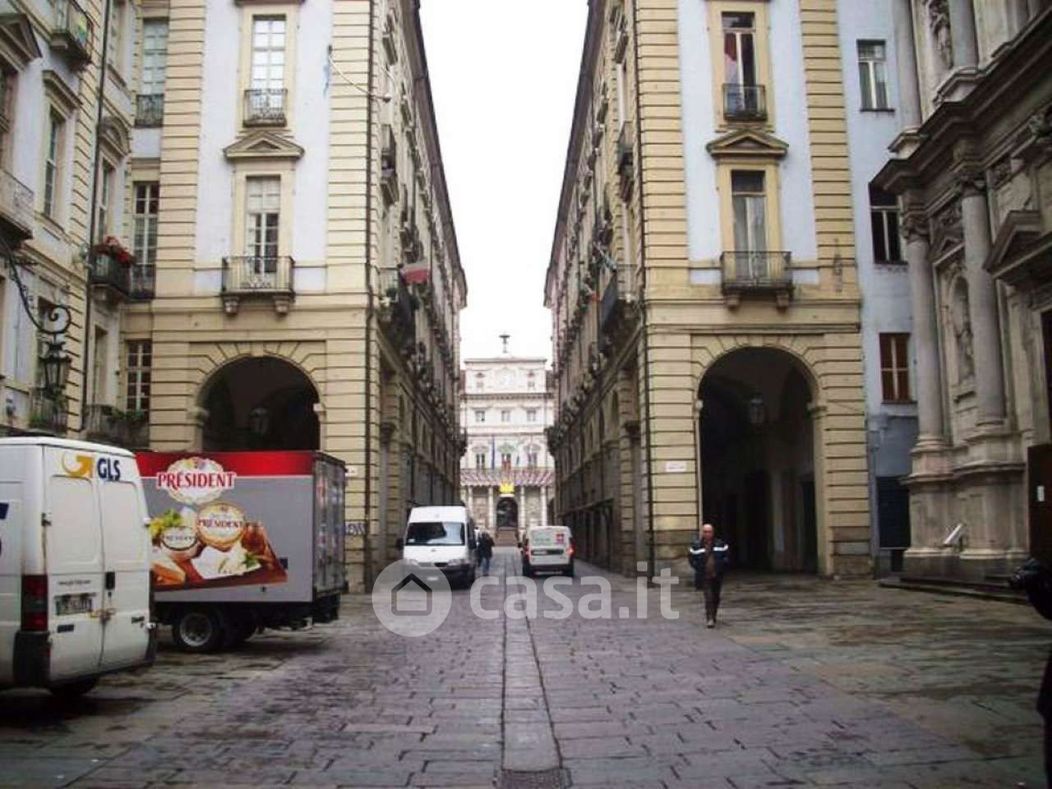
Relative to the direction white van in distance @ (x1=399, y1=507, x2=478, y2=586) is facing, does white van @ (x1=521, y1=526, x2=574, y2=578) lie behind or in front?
behind

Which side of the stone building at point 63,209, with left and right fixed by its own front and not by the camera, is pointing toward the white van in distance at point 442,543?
left

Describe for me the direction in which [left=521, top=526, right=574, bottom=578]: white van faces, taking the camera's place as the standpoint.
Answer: facing away from the viewer

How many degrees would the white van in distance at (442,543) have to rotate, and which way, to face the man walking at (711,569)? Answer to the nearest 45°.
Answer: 0° — it already faces them

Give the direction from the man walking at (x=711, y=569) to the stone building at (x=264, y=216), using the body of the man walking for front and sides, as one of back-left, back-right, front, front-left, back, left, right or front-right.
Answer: back-right

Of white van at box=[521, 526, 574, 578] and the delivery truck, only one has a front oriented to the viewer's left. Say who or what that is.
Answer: the delivery truck

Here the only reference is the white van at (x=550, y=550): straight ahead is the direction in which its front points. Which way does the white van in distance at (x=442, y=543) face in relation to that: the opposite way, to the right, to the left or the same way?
the opposite way

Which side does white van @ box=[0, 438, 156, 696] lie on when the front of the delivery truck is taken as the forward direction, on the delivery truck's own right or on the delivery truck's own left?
on the delivery truck's own left

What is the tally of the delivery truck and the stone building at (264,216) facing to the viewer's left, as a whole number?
1

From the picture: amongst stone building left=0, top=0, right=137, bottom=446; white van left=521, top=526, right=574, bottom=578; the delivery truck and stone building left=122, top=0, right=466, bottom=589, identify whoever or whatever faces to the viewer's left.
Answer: the delivery truck

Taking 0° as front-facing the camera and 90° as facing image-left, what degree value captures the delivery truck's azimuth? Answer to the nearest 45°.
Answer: approximately 90°

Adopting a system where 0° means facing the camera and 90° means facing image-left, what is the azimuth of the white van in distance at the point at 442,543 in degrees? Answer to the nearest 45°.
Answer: approximately 0°

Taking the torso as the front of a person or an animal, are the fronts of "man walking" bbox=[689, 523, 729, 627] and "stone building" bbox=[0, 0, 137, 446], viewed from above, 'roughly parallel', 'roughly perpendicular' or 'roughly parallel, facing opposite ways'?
roughly perpendicular
